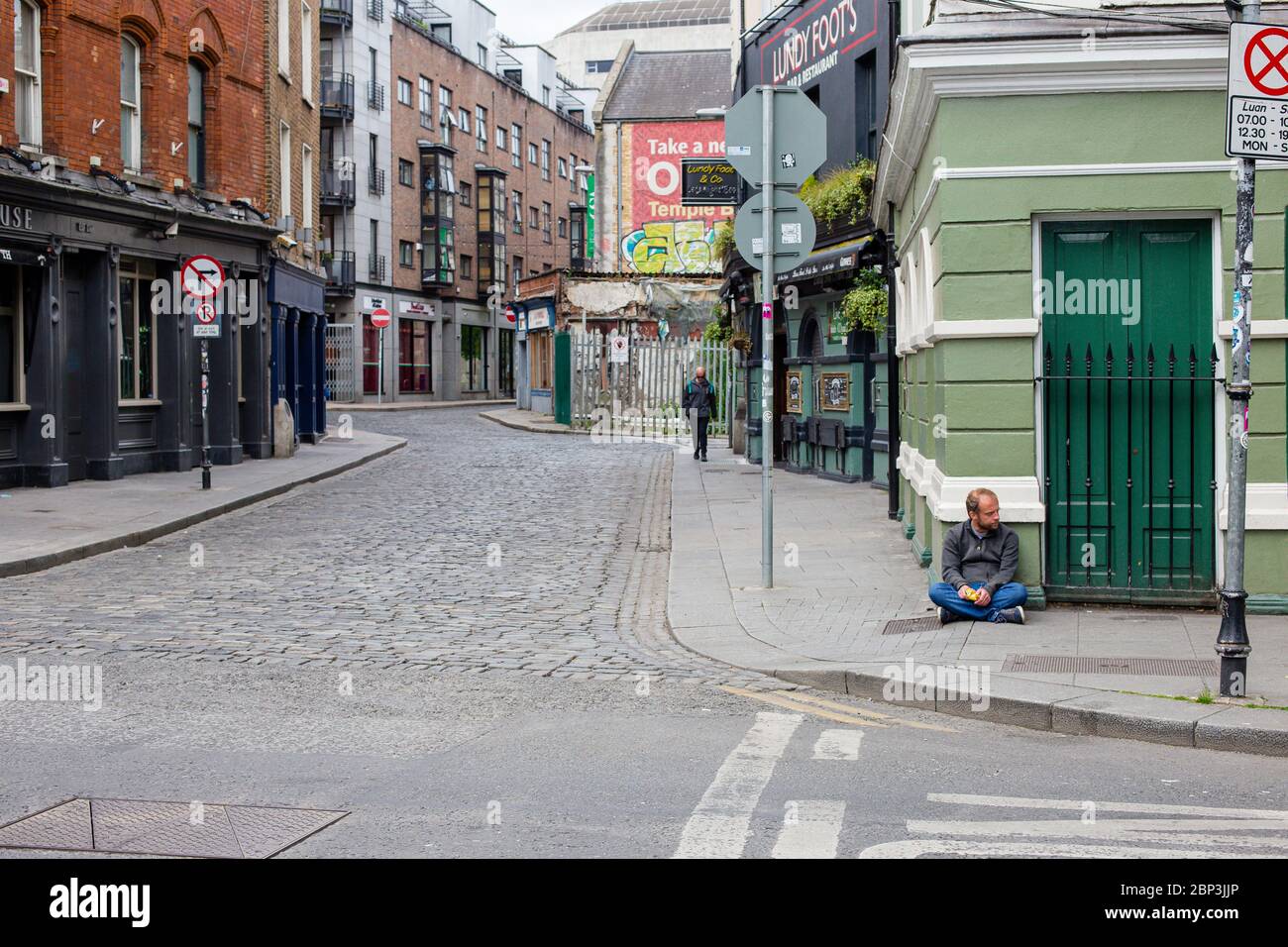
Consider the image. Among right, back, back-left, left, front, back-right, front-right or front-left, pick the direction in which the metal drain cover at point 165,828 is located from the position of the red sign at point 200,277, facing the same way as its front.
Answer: front

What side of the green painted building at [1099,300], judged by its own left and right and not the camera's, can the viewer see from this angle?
front

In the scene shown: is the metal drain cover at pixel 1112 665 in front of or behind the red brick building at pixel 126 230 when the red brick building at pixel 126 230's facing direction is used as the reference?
in front

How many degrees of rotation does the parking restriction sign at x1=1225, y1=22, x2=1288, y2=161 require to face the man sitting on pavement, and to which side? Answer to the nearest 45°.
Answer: approximately 135° to its right

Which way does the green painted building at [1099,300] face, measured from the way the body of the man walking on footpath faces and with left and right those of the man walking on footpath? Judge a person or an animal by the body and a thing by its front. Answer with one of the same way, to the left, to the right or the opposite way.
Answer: the same way

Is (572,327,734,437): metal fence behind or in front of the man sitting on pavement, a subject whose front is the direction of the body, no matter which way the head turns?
behind

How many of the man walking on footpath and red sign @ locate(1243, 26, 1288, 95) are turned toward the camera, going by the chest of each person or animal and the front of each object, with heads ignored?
2

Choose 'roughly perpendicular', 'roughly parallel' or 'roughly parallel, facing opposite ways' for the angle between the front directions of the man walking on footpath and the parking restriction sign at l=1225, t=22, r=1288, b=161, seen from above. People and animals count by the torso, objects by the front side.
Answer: roughly parallel

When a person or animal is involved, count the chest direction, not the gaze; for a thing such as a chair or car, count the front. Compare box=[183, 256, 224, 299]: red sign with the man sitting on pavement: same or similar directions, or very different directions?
same or similar directions

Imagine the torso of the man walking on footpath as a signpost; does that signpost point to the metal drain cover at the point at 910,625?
yes

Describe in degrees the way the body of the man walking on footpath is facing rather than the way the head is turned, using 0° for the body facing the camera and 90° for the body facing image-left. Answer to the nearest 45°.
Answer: approximately 0°

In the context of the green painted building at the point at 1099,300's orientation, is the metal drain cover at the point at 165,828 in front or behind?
in front

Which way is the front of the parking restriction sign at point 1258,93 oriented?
toward the camera

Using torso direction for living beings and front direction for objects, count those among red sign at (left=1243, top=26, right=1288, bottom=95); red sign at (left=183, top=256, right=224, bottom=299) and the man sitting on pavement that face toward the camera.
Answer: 3

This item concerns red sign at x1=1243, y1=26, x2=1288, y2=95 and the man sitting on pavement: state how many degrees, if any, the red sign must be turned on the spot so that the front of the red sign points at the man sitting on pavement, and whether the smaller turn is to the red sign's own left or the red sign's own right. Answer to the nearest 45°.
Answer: approximately 135° to the red sign's own right

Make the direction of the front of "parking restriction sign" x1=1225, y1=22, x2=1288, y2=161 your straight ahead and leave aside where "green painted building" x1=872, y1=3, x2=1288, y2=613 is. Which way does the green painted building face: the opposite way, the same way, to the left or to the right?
the same way

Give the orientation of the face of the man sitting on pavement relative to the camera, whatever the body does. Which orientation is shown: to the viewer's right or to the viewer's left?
to the viewer's right
